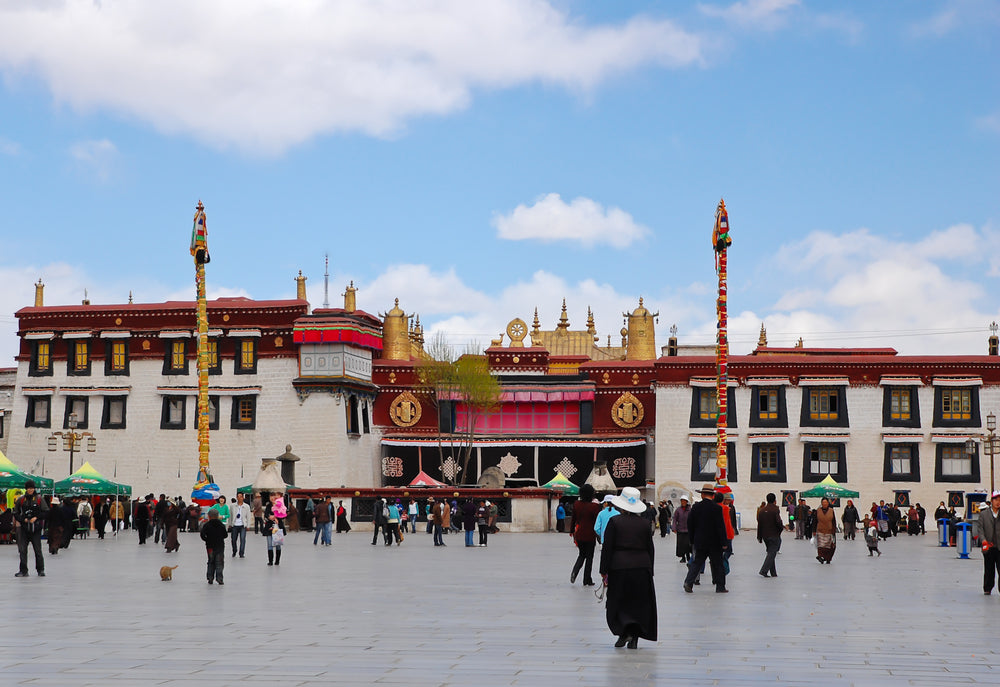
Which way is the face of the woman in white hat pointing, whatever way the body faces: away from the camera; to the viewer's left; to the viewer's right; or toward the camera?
away from the camera

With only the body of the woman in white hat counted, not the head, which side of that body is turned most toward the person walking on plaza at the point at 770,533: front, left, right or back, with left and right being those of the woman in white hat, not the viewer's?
front

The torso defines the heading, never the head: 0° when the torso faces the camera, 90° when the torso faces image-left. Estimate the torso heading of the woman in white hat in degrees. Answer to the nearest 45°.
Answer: approximately 180°

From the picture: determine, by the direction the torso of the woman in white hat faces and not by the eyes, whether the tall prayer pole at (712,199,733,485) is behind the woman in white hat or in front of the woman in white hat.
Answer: in front

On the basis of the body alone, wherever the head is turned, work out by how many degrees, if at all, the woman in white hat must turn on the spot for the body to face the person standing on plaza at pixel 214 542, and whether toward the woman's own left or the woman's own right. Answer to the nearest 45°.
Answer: approximately 45° to the woman's own left

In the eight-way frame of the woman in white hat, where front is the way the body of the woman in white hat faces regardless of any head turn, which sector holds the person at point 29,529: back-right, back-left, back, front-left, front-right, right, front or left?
front-left

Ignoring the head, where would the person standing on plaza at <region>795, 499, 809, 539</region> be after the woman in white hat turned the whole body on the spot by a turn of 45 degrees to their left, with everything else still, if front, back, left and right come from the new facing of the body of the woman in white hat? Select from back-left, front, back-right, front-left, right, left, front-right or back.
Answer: front-right
